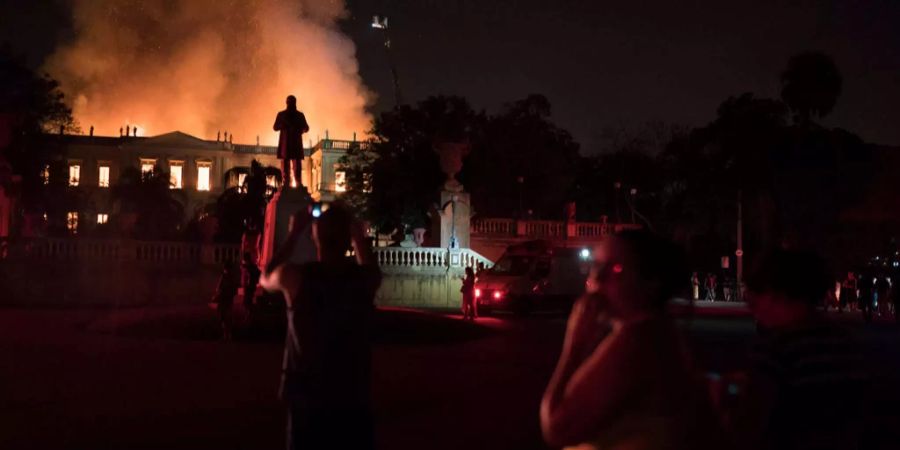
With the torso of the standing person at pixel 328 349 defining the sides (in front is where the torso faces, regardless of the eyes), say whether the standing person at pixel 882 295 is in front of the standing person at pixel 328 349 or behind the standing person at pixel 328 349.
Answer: in front

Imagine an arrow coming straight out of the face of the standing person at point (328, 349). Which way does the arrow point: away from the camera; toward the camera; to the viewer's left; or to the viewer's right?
away from the camera

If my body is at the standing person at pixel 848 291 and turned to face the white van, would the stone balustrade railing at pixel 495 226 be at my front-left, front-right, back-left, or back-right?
front-right

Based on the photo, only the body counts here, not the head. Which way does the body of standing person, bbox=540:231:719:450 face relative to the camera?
to the viewer's left

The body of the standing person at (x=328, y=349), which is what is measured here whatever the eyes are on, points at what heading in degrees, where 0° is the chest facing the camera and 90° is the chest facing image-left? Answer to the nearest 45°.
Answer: approximately 180°

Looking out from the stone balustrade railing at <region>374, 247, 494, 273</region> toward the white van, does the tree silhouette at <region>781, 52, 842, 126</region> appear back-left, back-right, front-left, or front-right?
front-left

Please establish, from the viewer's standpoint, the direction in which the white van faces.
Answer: facing the viewer and to the left of the viewer

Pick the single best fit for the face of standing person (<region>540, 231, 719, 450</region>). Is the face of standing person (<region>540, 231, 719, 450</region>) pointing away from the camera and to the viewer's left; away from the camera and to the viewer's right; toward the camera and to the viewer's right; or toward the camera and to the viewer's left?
toward the camera and to the viewer's left

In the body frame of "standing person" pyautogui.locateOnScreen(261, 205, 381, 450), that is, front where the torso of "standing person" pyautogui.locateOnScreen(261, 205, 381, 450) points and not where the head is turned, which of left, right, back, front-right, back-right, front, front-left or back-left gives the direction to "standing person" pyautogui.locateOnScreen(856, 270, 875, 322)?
front-right

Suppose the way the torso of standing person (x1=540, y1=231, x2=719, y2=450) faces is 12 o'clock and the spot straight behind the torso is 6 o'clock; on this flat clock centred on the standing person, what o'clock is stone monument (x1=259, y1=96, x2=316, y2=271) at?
The stone monument is roughly at 2 o'clock from the standing person.

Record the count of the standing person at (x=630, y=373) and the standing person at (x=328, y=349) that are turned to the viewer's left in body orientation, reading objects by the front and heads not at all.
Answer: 1

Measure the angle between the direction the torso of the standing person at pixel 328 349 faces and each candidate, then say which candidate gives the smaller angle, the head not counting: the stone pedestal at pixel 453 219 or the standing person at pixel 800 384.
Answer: the stone pedestal

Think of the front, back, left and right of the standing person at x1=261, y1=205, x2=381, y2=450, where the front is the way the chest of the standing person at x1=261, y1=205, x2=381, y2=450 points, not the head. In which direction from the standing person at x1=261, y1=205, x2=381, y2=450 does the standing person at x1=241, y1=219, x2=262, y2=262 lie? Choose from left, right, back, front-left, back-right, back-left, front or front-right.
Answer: front

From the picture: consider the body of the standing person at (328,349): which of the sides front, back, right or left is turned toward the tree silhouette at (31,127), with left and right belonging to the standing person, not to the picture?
front
